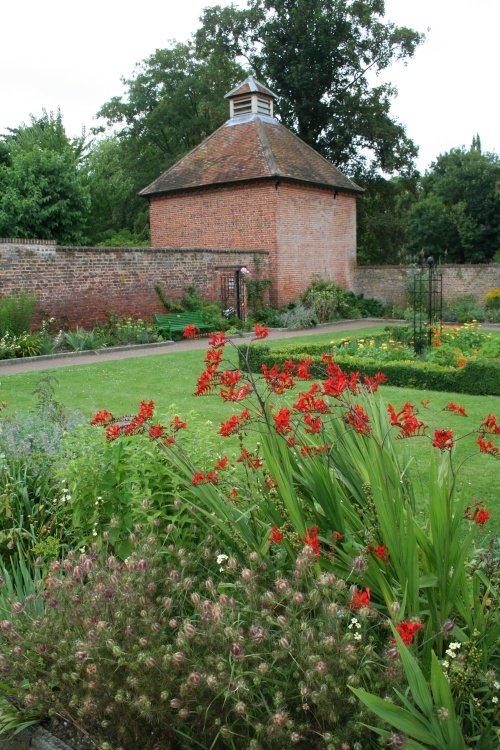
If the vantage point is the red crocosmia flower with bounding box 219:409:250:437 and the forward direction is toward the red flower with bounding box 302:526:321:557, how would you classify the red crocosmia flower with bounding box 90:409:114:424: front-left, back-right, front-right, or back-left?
back-right

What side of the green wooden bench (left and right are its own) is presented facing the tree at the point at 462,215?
left

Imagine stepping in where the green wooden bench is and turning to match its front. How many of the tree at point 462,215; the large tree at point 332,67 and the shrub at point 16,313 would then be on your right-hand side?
1

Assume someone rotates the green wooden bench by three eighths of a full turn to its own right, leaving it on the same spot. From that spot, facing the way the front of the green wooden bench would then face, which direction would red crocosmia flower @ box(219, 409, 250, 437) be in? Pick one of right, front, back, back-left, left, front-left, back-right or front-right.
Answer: left

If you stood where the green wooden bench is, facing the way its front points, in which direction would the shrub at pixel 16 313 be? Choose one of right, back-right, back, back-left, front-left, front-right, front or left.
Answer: right

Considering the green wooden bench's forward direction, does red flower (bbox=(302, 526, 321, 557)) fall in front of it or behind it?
in front

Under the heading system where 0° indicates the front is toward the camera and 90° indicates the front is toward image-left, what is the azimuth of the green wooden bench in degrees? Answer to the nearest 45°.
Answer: approximately 315°

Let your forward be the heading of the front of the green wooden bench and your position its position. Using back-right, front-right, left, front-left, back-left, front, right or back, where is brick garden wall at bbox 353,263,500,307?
left

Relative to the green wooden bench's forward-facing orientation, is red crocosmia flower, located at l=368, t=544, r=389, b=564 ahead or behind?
ahead
